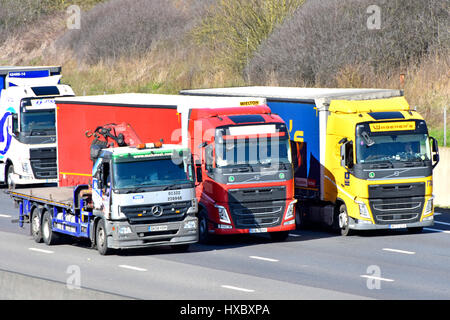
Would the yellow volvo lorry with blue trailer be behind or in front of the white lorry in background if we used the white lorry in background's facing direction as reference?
in front

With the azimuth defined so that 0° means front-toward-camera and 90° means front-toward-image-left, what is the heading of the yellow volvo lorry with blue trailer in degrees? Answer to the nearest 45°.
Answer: approximately 315°

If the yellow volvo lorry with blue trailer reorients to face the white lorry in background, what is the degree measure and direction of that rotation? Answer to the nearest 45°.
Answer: approximately 180°

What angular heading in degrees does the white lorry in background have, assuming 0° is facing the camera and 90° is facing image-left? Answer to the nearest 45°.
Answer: approximately 315°

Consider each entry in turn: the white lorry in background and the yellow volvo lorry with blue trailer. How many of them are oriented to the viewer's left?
0
